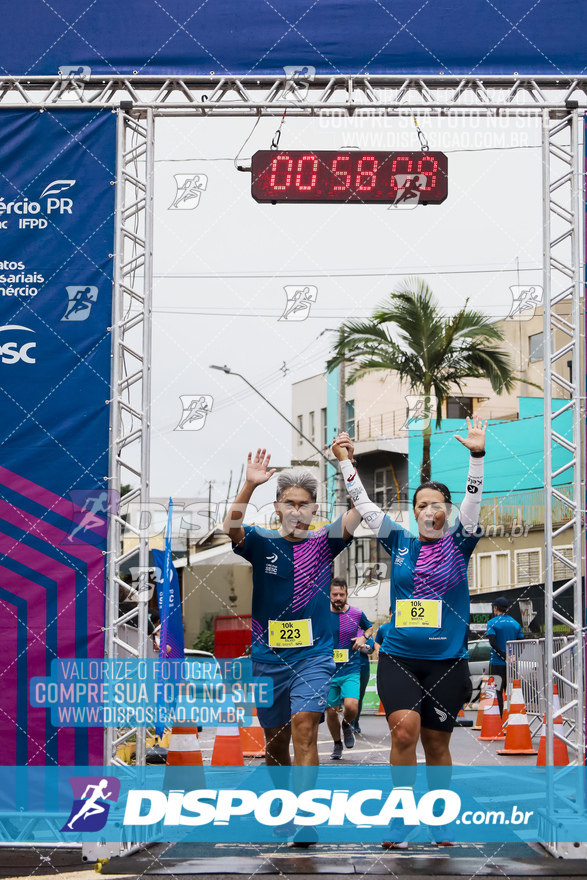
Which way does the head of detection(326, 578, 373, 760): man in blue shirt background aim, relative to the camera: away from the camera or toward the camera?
toward the camera

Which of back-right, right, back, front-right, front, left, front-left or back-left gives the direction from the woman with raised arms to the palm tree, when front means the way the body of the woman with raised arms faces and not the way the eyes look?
back

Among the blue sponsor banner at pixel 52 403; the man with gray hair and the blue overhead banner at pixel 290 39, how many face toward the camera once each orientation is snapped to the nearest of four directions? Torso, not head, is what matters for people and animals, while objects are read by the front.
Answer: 3

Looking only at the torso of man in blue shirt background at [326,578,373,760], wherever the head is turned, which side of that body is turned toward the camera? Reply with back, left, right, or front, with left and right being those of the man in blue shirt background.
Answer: front

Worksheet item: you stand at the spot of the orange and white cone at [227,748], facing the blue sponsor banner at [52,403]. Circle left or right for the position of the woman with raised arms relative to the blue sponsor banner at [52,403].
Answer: left

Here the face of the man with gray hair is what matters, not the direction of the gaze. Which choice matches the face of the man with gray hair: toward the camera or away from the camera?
toward the camera

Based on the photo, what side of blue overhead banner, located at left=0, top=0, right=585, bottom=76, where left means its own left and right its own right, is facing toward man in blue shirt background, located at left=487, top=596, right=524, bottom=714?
back

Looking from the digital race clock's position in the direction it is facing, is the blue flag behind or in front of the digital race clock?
behind

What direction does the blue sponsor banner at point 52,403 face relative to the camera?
toward the camera

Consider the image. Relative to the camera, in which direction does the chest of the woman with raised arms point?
toward the camera
